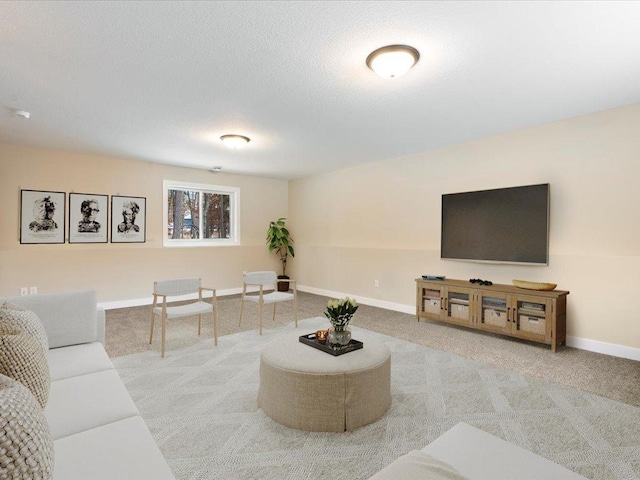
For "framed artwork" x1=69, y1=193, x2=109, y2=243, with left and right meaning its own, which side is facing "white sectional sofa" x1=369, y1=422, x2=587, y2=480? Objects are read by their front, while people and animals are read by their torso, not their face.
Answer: front

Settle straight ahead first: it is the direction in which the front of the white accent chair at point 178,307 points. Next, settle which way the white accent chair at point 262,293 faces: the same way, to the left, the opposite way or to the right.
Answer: the same way

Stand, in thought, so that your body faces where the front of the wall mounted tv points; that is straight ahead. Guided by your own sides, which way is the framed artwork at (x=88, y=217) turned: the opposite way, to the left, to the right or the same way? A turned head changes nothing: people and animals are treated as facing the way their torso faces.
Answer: to the left

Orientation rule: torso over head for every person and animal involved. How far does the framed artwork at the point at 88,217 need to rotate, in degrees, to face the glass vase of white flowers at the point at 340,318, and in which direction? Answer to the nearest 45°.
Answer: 0° — it already faces it

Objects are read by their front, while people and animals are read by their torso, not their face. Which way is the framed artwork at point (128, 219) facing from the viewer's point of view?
toward the camera

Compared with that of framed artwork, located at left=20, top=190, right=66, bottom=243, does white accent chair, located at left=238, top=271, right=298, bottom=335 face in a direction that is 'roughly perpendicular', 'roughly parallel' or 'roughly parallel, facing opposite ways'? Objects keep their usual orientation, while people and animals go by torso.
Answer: roughly parallel

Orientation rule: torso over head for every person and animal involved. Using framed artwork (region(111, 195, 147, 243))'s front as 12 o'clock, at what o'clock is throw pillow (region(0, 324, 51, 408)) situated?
The throw pillow is roughly at 12 o'clock from the framed artwork.

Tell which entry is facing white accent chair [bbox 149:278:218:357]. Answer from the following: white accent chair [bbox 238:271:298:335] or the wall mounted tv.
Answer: the wall mounted tv

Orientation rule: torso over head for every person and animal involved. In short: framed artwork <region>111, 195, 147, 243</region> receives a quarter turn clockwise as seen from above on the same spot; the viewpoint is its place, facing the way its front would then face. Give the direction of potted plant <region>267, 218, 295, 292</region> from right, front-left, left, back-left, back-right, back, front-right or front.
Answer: back

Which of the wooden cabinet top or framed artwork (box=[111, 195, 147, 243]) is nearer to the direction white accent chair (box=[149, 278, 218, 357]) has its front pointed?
the wooden cabinet top

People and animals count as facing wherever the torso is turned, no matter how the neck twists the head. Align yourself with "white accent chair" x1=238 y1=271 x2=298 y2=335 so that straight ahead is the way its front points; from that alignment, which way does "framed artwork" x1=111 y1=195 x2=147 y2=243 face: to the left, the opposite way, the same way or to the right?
the same way

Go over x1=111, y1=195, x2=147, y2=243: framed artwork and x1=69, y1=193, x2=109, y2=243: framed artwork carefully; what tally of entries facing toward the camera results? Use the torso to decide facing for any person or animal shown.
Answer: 2

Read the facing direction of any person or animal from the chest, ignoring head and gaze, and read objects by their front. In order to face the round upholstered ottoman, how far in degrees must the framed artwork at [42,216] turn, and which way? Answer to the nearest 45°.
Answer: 0° — it already faces it

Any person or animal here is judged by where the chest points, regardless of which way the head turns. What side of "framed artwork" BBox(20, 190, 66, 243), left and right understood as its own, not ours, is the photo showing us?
front

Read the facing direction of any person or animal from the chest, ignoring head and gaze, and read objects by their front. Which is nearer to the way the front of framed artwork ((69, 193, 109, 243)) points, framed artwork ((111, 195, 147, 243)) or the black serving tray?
the black serving tray

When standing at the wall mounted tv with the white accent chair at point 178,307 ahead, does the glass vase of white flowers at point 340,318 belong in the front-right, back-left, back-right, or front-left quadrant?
front-left

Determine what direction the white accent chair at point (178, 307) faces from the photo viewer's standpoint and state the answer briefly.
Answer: facing the viewer and to the right of the viewer

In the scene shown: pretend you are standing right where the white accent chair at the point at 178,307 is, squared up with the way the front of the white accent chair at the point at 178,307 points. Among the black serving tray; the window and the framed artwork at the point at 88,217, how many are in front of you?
1

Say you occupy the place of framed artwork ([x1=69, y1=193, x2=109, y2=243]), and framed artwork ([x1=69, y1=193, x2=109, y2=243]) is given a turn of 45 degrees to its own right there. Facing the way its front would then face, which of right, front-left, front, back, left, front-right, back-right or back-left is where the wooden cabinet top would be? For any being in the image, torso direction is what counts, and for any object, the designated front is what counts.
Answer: left
